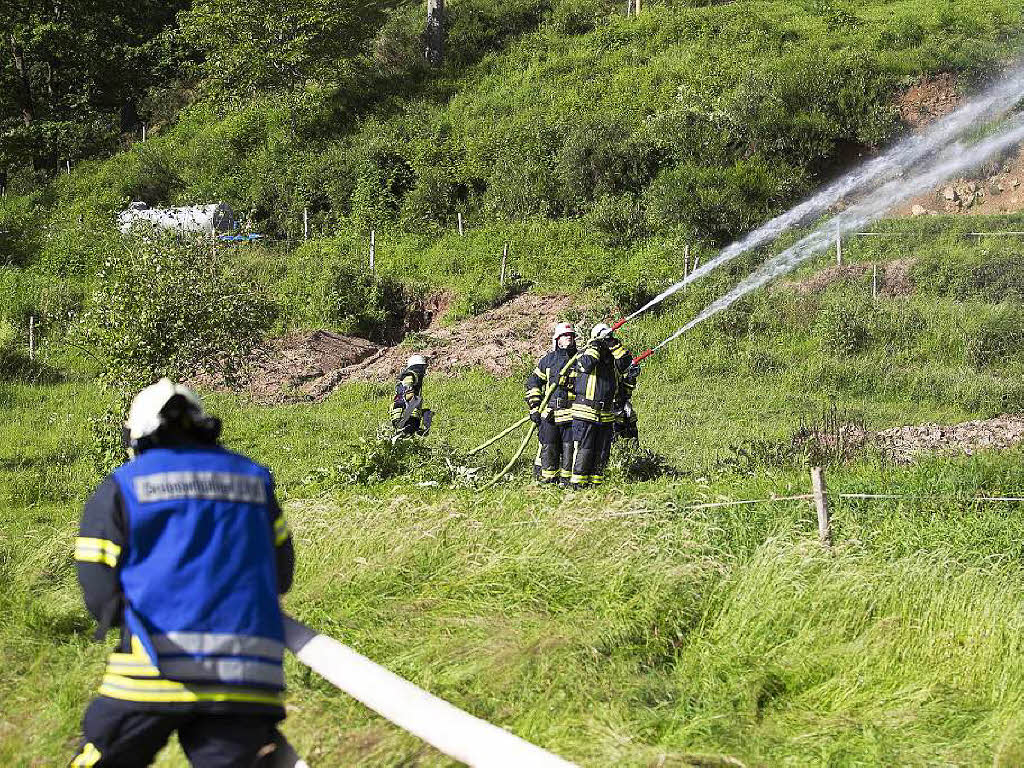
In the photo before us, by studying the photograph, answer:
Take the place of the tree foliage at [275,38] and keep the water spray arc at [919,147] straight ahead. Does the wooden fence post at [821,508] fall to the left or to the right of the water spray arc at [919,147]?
right

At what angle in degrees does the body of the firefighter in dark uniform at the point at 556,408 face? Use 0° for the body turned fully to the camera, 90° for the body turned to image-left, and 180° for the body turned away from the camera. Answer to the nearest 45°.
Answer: approximately 315°

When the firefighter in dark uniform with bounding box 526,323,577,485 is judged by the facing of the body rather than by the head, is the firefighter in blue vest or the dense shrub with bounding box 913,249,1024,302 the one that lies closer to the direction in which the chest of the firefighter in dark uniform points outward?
the firefighter in blue vest

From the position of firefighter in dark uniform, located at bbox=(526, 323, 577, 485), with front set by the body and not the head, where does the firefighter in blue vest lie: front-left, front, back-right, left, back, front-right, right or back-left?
front-right
